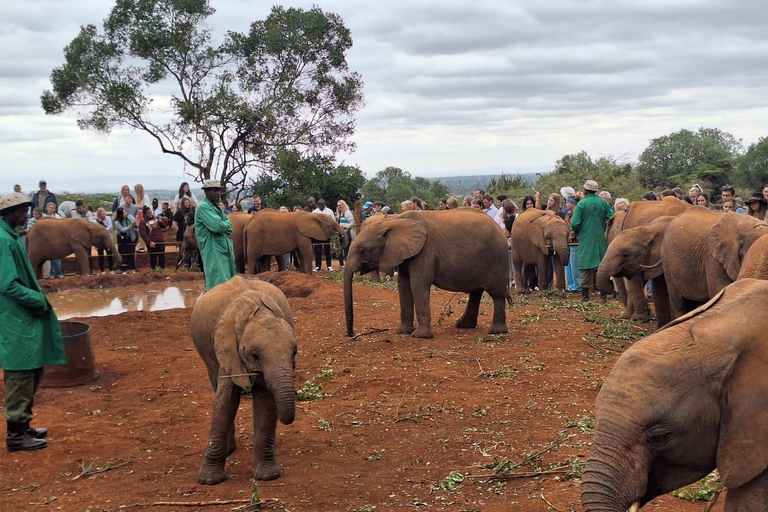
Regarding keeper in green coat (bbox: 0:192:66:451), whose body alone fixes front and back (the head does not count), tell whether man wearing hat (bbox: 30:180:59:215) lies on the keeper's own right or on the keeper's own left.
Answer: on the keeper's own left

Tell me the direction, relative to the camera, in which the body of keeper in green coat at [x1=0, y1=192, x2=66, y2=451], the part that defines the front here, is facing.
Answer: to the viewer's right

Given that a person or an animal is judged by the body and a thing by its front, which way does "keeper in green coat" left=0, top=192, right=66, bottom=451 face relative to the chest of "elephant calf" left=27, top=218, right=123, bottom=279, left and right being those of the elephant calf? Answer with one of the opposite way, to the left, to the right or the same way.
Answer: the same way

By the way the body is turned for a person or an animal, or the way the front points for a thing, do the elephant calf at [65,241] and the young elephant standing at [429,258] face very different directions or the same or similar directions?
very different directions

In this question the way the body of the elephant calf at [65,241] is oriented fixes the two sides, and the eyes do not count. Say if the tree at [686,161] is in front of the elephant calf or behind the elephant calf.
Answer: in front

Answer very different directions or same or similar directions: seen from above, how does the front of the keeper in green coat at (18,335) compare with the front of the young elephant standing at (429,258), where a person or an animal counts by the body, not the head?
very different directions

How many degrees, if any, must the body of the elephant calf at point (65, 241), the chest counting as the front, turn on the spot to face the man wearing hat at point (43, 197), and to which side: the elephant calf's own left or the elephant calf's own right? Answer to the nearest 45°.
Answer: approximately 90° to the elephant calf's own left

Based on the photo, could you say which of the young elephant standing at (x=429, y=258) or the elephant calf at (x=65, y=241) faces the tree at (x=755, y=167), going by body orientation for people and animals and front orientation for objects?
the elephant calf

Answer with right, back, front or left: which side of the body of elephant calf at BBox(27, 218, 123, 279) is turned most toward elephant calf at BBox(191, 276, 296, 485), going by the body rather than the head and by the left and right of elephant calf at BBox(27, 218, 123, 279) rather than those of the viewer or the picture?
right

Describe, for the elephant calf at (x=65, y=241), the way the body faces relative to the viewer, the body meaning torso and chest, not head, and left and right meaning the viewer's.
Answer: facing to the right of the viewer

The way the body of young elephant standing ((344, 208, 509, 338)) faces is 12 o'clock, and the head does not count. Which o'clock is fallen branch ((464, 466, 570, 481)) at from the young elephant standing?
The fallen branch is roughly at 9 o'clock from the young elephant standing.

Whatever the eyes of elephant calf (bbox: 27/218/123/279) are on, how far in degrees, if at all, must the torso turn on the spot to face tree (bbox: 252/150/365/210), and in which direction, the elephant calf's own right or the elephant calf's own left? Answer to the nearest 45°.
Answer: approximately 45° to the elephant calf's own left

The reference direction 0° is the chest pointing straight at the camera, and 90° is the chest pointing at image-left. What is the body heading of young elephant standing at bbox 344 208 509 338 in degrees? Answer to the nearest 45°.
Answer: approximately 90°

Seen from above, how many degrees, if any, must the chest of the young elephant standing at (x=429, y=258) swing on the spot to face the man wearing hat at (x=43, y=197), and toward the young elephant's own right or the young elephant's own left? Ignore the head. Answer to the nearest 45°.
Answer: approximately 45° to the young elephant's own right

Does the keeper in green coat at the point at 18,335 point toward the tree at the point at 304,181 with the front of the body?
no

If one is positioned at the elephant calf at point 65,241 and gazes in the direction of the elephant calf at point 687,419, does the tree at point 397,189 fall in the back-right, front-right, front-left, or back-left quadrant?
back-left
